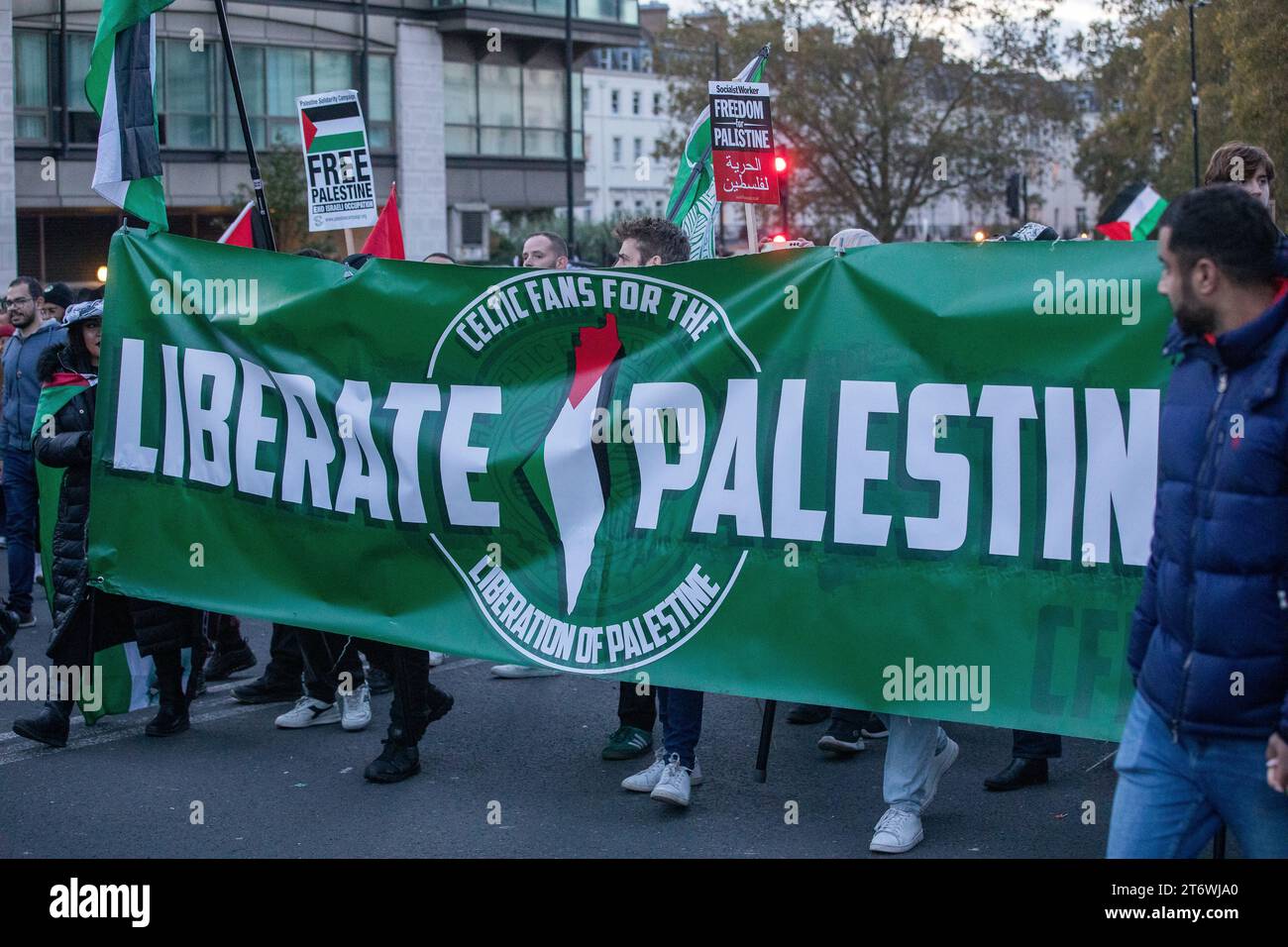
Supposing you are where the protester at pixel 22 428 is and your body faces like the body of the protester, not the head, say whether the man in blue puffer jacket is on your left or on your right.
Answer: on your left

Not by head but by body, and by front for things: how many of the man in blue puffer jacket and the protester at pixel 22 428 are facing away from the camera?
0

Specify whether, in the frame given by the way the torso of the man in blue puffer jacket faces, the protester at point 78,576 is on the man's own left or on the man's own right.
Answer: on the man's own right

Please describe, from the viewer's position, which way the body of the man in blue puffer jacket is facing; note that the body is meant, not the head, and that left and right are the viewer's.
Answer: facing the viewer and to the left of the viewer

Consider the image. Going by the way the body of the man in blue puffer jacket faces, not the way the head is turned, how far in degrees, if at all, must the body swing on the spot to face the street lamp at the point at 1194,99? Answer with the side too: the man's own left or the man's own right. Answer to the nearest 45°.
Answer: approximately 135° to the man's own right

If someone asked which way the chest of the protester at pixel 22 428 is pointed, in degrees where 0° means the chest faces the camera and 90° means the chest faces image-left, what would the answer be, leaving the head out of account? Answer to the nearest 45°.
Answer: approximately 45°

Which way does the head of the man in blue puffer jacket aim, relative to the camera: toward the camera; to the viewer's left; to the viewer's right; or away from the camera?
to the viewer's left

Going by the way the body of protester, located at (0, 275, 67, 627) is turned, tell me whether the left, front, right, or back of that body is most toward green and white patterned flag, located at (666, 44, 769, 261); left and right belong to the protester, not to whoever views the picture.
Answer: left

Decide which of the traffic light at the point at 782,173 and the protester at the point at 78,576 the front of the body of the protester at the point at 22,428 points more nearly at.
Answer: the protester

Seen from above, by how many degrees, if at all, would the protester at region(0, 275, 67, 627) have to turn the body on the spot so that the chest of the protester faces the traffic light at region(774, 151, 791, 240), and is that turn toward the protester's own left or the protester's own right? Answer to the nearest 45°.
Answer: approximately 180°

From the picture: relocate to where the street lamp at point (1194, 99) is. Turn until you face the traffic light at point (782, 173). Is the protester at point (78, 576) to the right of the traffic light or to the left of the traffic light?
left
